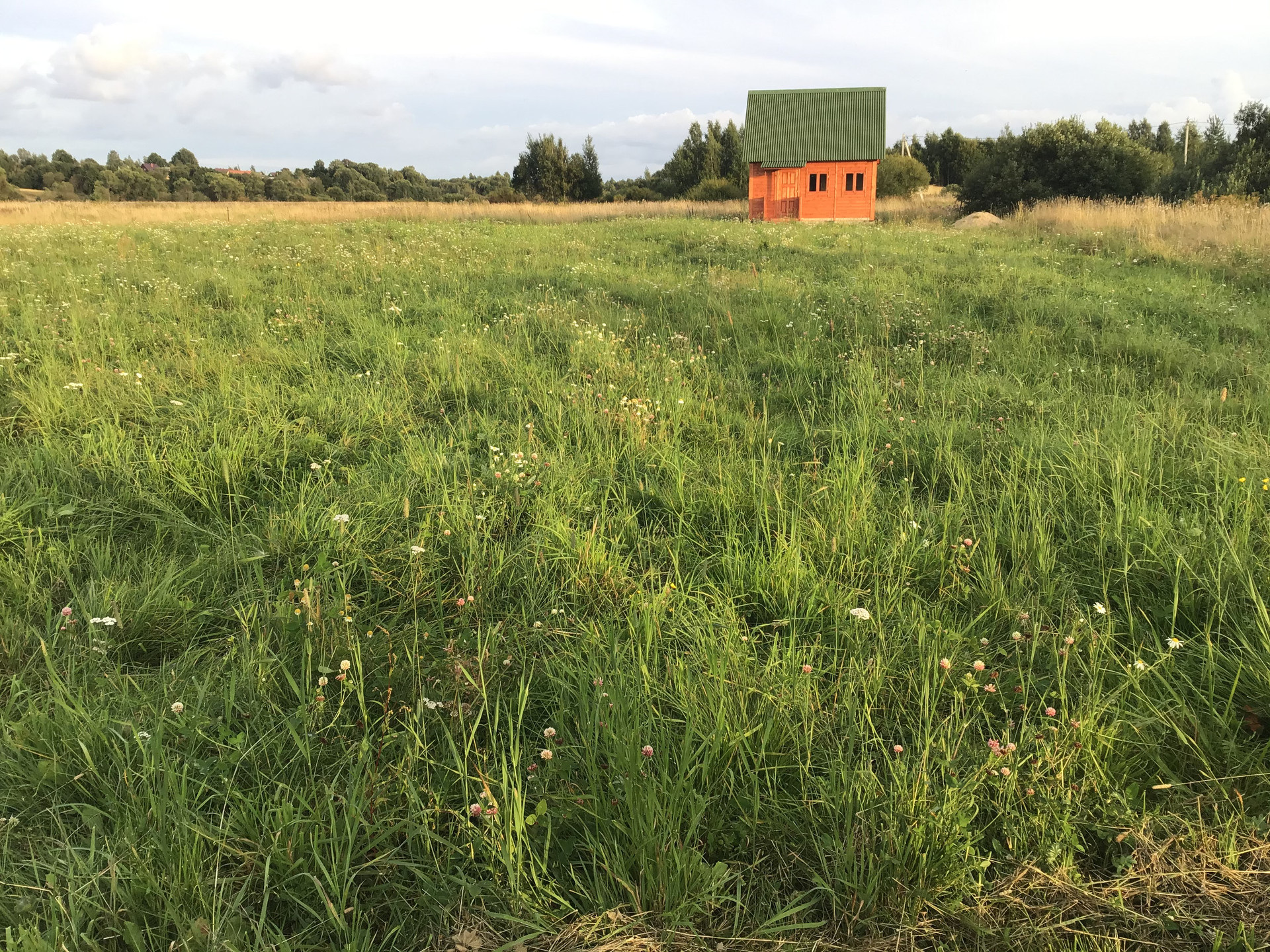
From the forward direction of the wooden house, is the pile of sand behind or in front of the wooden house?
in front

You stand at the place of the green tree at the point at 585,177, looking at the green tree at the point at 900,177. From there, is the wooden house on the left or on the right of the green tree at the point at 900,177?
right

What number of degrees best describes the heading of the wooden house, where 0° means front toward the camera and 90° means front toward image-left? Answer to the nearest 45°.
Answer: approximately 0°

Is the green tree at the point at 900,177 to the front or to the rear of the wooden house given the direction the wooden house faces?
to the rear

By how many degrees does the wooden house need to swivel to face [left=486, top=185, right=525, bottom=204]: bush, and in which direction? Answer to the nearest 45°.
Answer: approximately 135° to its right

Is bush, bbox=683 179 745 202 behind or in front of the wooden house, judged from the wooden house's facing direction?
behind

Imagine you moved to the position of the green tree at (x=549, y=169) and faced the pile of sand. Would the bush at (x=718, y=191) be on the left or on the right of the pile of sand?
left

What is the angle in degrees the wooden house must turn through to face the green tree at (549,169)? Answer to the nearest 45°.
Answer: approximately 135° to its right
